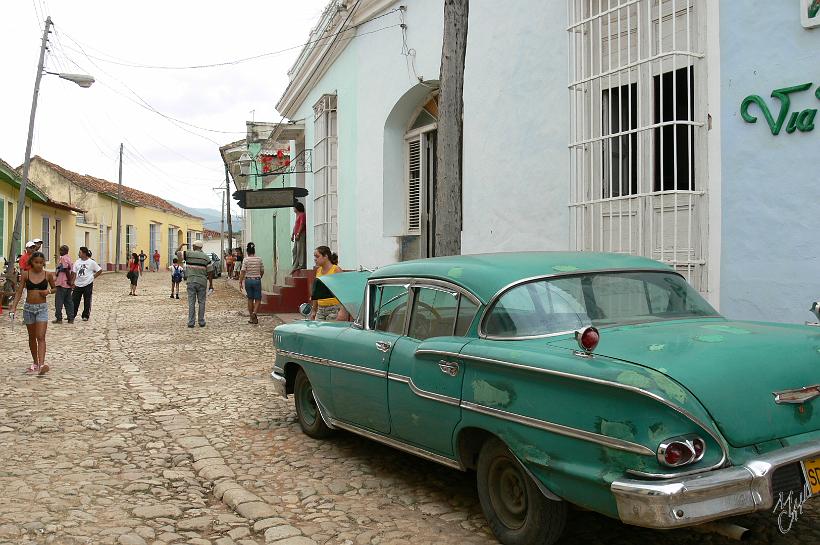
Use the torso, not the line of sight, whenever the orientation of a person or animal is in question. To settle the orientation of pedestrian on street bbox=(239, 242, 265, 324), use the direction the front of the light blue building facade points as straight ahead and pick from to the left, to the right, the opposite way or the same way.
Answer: to the right

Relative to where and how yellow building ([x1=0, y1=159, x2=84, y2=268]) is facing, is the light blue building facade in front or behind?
in front

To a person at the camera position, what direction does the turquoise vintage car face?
facing away from the viewer and to the left of the viewer

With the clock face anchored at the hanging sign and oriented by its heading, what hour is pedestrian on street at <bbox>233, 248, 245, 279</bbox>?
The pedestrian on street is roughly at 6 o'clock from the hanging sign.

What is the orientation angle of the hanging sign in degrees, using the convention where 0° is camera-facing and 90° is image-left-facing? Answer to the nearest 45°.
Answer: approximately 0°

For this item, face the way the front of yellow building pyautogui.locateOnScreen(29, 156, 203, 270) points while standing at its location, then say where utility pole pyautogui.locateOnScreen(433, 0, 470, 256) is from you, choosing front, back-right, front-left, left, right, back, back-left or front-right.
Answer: front-right

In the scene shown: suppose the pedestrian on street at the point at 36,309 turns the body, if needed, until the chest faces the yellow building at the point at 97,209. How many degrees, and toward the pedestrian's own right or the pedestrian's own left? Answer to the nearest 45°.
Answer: approximately 180°

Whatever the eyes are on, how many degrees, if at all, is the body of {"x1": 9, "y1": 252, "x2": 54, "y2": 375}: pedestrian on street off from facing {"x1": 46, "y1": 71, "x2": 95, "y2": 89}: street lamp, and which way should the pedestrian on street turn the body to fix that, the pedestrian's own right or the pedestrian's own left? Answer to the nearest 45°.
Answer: approximately 180°

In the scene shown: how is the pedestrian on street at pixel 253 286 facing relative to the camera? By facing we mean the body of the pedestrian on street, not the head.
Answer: away from the camera

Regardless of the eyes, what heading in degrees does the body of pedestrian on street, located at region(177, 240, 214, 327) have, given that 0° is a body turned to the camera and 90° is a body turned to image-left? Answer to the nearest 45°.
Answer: approximately 180°

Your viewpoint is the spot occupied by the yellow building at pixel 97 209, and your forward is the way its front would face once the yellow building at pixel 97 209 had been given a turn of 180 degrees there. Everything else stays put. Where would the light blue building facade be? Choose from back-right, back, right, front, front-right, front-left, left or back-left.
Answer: back-left

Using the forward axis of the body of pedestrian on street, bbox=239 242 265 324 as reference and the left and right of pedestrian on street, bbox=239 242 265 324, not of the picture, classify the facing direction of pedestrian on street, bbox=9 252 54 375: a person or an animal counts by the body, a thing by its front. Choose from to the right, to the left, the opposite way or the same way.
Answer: the opposite way

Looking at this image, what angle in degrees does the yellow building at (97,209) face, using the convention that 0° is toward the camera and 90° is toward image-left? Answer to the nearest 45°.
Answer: approximately 315°

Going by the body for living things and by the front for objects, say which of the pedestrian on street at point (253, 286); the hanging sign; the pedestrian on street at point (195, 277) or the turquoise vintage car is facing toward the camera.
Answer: the hanging sign

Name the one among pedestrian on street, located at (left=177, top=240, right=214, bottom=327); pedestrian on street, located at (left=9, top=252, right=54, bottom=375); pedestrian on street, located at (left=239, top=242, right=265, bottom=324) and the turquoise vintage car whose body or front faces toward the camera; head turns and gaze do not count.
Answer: pedestrian on street, located at (left=9, top=252, right=54, bottom=375)
